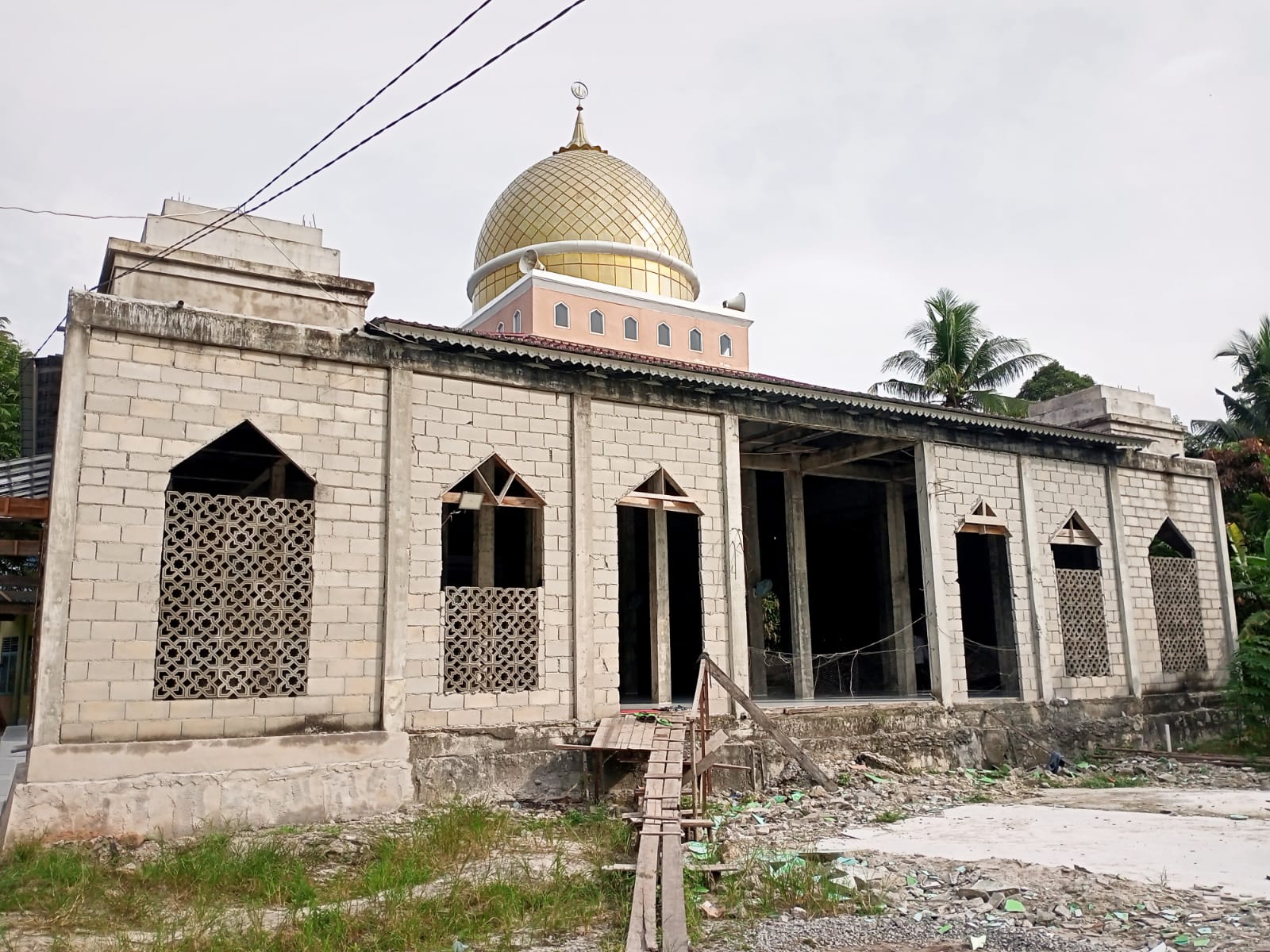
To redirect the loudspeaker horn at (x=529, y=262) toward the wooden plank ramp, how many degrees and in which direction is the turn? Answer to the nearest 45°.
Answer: approximately 45° to its left

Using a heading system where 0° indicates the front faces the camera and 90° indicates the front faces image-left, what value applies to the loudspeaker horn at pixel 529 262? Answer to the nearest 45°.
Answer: approximately 45°

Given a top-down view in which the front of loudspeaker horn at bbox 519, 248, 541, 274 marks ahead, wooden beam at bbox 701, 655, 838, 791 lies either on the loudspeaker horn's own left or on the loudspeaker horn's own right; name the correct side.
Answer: on the loudspeaker horn's own left

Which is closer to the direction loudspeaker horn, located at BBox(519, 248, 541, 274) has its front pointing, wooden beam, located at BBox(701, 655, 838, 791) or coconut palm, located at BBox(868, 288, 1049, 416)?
the wooden beam

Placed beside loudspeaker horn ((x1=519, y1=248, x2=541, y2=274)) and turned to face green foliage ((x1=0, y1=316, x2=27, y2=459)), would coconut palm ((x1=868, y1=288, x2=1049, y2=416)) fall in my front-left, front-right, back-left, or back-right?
back-right

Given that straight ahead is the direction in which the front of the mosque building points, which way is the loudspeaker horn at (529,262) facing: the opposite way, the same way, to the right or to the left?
to the right

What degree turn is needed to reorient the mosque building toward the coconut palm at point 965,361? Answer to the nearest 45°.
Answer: approximately 90° to its left
